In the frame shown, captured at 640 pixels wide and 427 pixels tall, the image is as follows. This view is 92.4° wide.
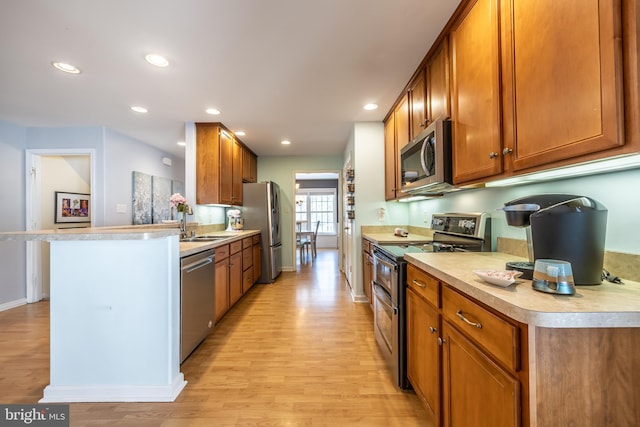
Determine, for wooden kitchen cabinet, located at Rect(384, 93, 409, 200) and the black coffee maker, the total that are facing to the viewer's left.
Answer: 2

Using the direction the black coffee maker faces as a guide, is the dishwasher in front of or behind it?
in front

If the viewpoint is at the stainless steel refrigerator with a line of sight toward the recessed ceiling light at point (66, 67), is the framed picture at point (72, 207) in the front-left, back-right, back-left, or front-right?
front-right

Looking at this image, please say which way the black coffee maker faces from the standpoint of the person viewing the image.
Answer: facing to the left of the viewer

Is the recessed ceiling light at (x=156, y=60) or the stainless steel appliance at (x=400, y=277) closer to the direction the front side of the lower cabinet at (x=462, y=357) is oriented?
the recessed ceiling light

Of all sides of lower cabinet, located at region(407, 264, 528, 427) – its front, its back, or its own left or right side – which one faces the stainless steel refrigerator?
right

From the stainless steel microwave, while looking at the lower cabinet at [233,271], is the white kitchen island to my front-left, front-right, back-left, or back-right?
front-left

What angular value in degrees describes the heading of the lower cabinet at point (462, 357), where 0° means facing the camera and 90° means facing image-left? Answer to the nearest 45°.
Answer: approximately 45°

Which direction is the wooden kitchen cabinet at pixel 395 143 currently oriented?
to the viewer's left

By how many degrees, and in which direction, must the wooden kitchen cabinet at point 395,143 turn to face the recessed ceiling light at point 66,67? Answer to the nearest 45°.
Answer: approximately 45° to its left

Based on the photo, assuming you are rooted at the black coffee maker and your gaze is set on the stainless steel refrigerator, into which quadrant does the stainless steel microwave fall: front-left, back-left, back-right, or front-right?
front-right

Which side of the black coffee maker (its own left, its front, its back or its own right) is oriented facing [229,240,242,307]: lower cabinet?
front

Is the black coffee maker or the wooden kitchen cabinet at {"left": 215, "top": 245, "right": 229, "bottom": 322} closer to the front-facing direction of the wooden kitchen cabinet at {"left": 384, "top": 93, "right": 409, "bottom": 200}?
the wooden kitchen cabinet
